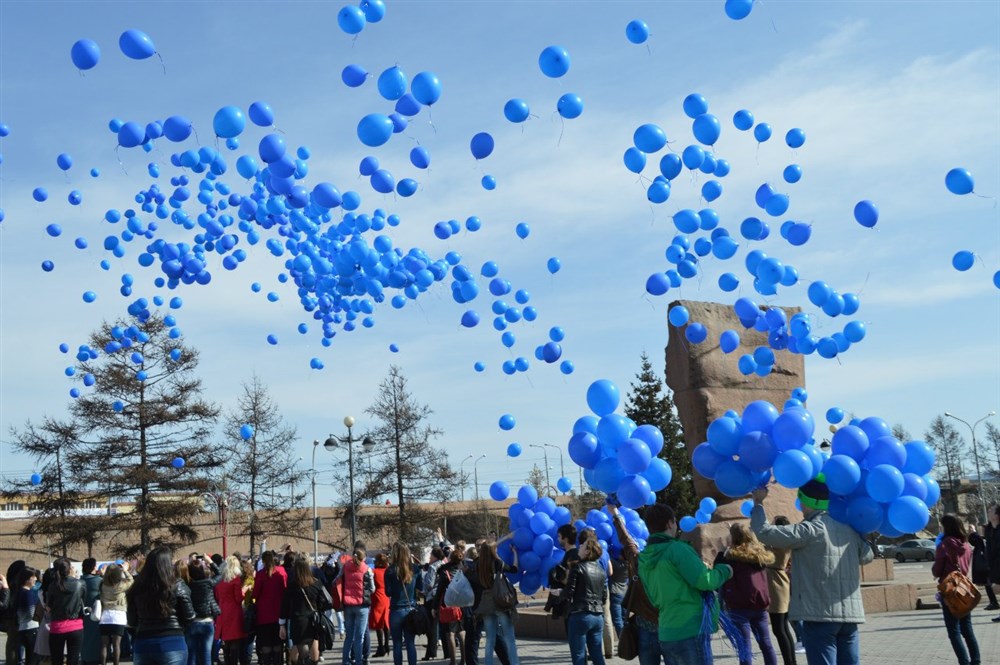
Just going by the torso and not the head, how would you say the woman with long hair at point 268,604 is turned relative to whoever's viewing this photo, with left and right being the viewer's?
facing away from the viewer

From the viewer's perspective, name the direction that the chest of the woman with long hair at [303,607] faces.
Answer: away from the camera

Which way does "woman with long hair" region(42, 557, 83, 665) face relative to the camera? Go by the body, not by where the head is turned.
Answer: away from the camera

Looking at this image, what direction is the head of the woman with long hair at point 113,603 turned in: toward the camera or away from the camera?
away from the camera

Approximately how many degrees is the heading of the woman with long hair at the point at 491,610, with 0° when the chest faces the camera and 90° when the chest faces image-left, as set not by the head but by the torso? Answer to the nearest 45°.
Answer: approximately 225°

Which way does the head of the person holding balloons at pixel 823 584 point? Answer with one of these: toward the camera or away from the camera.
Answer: away from the camera

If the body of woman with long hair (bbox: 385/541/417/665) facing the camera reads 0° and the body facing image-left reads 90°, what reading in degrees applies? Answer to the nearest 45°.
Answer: approximately 180°

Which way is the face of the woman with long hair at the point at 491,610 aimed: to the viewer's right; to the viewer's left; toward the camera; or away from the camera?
away from the camera

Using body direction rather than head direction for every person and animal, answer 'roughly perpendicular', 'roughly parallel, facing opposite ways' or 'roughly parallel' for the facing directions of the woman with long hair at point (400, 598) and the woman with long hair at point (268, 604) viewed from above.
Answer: roughly parallel

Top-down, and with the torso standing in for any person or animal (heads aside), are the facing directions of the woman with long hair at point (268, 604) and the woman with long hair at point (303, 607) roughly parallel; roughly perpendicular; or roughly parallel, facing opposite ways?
roughly parallel

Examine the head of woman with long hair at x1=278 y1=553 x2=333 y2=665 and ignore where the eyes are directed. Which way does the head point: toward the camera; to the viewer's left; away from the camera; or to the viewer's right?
away from the camera

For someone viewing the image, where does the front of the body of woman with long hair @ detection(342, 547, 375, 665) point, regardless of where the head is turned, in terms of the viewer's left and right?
facing away from the viewer

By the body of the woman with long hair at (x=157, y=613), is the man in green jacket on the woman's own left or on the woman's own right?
on the woman's own right
